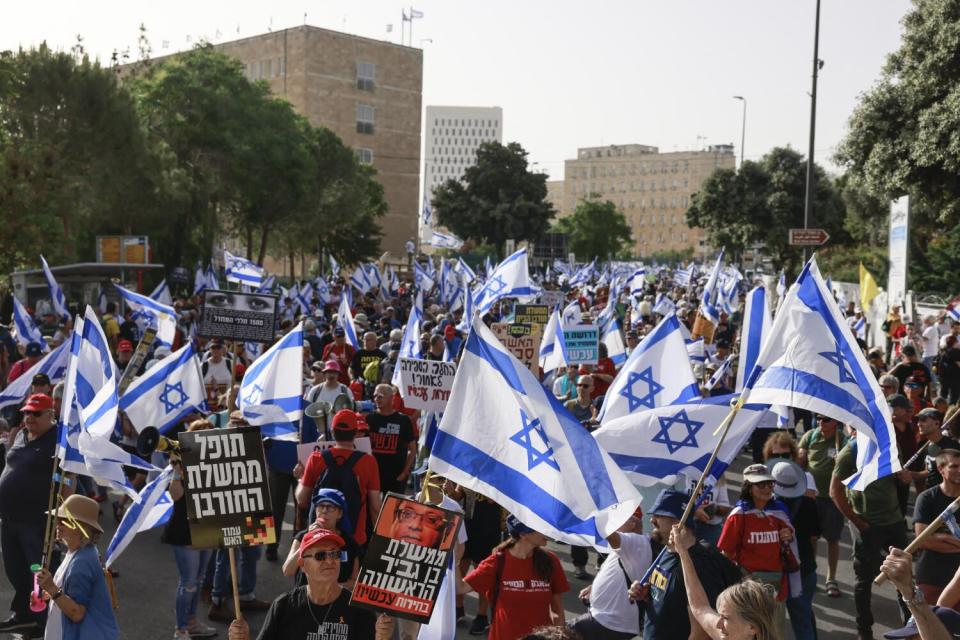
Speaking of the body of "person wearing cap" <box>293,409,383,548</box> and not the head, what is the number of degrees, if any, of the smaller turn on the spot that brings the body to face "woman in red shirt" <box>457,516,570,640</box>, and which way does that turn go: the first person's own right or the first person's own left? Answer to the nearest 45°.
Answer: approximately 135° to the first person's own right

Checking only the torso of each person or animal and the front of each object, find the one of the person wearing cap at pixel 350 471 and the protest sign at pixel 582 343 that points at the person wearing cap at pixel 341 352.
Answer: the person wearing cap at pixel 350 471

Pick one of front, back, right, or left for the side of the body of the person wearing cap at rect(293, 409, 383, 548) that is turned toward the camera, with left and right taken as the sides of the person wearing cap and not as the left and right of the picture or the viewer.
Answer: back

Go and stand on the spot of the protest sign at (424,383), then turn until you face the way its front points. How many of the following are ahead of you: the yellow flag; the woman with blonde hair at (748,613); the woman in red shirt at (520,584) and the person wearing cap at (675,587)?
3
